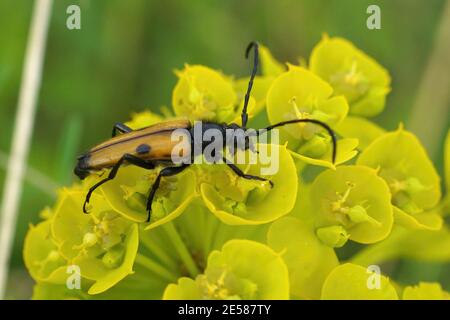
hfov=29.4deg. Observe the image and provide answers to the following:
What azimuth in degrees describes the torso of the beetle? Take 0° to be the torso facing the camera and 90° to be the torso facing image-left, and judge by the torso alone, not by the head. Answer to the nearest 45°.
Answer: approximately 270°

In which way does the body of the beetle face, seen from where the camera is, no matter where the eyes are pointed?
to the viewer's right
